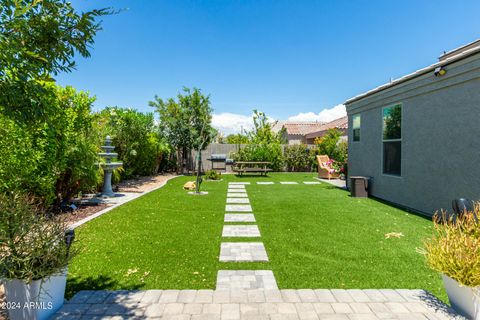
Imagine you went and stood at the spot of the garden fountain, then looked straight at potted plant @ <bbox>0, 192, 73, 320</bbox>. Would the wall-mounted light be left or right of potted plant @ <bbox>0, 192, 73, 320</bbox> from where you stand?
left

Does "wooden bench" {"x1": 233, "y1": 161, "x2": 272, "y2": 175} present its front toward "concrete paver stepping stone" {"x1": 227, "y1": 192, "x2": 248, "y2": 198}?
yes

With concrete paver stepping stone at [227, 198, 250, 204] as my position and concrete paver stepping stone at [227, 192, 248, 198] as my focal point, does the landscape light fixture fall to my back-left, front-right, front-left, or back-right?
back-left
